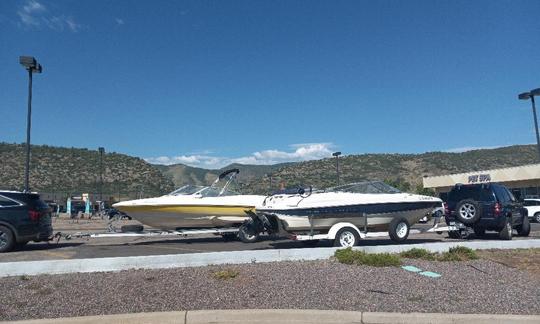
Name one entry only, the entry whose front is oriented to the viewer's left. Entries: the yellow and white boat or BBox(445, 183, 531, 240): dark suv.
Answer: the yellow and white boat

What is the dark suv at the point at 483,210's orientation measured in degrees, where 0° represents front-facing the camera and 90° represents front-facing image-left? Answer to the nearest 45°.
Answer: approximately 225°

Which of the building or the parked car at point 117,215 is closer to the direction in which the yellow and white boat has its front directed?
the parked car

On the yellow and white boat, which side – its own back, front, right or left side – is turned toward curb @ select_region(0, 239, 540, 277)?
left

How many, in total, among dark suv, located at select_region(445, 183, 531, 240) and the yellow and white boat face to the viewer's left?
1

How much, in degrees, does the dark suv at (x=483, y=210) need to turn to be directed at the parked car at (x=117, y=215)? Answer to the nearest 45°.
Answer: approximately 135° to its left

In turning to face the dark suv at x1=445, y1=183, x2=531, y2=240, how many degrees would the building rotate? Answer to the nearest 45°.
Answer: approximately 45° to its left

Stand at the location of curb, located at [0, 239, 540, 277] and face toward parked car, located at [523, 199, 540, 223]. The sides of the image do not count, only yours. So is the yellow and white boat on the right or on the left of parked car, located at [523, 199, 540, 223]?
left

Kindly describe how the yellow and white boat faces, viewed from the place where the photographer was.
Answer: facing to the left of the viewer
